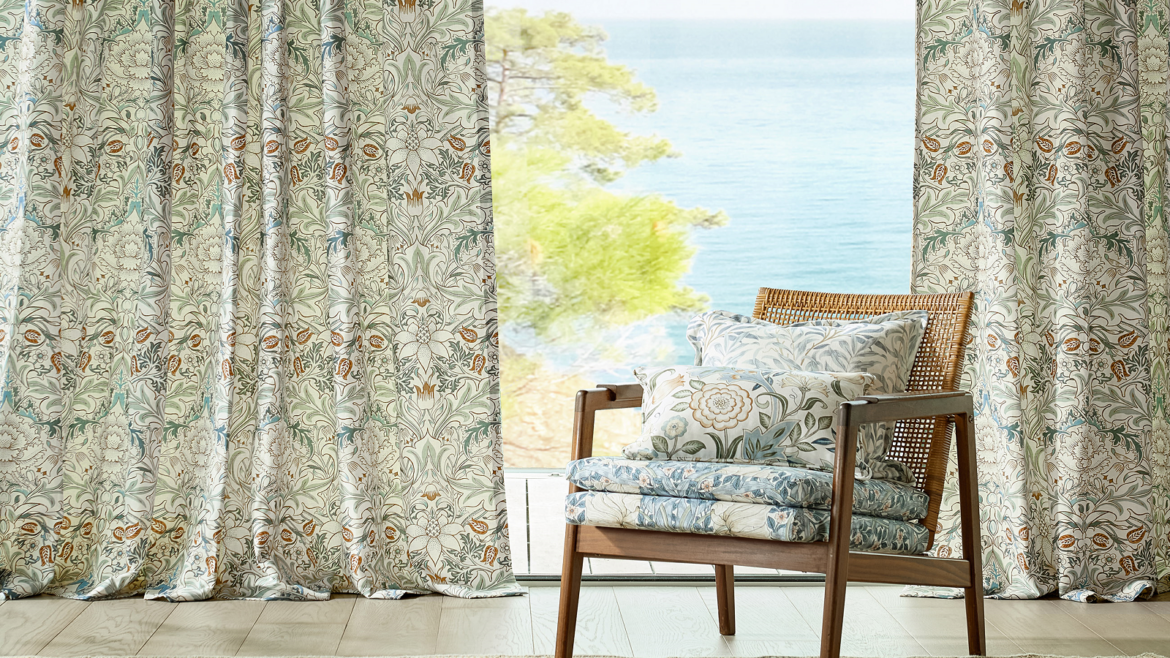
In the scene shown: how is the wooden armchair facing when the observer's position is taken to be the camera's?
facing the viewer and to the left of the viewer

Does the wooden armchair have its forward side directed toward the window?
no

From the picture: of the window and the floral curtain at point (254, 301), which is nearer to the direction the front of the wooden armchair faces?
the floral curtain

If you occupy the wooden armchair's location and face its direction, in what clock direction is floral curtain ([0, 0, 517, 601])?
The floral curtain is roughly at 2 o'clock from the wooden armchair.

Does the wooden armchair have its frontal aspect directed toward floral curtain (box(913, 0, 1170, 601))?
no
